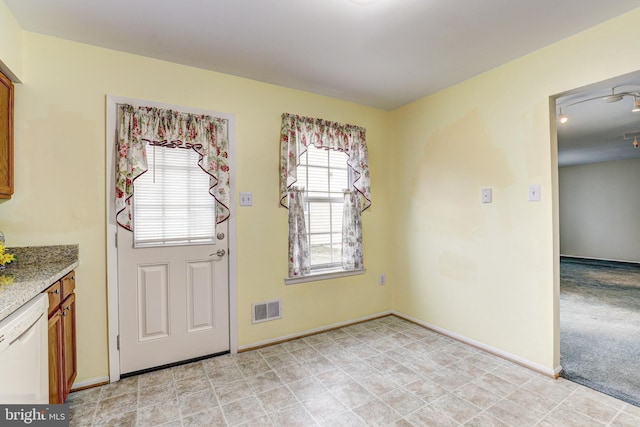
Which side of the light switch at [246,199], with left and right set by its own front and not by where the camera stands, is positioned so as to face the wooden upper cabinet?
right

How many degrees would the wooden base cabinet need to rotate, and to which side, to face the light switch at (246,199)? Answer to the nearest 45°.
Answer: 0° — it already faces it

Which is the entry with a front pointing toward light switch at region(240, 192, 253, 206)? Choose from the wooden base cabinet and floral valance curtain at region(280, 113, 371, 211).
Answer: the wooden base cabinet

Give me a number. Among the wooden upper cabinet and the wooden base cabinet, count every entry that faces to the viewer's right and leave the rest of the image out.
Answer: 2

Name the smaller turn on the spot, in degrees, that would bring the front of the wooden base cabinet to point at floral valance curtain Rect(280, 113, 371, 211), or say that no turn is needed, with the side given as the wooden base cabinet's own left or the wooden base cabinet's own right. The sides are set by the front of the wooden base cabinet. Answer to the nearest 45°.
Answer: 0° — it already faces it

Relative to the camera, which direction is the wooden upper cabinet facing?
to the viewer's right

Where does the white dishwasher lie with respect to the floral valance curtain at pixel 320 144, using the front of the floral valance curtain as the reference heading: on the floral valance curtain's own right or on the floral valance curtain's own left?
on the floral valance curtain's own right

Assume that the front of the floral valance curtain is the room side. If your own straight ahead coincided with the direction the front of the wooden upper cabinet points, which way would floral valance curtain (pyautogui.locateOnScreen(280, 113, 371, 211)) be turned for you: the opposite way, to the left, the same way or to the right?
to the right

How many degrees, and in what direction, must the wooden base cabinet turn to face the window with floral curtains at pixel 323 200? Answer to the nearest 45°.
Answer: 0° — it already faces it

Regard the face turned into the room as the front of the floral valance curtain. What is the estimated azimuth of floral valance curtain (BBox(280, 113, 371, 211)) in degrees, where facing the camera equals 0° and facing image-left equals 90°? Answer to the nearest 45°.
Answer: approximately 315°

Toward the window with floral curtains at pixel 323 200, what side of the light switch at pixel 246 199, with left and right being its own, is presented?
left
